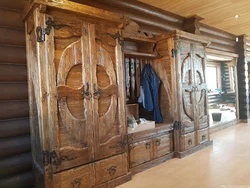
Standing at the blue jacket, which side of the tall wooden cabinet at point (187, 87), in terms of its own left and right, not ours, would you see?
right

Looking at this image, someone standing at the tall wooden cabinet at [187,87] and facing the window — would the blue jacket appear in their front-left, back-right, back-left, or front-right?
back-left

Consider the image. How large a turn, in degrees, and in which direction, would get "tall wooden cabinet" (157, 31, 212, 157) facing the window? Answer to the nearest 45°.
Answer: approximately 135° to its left
